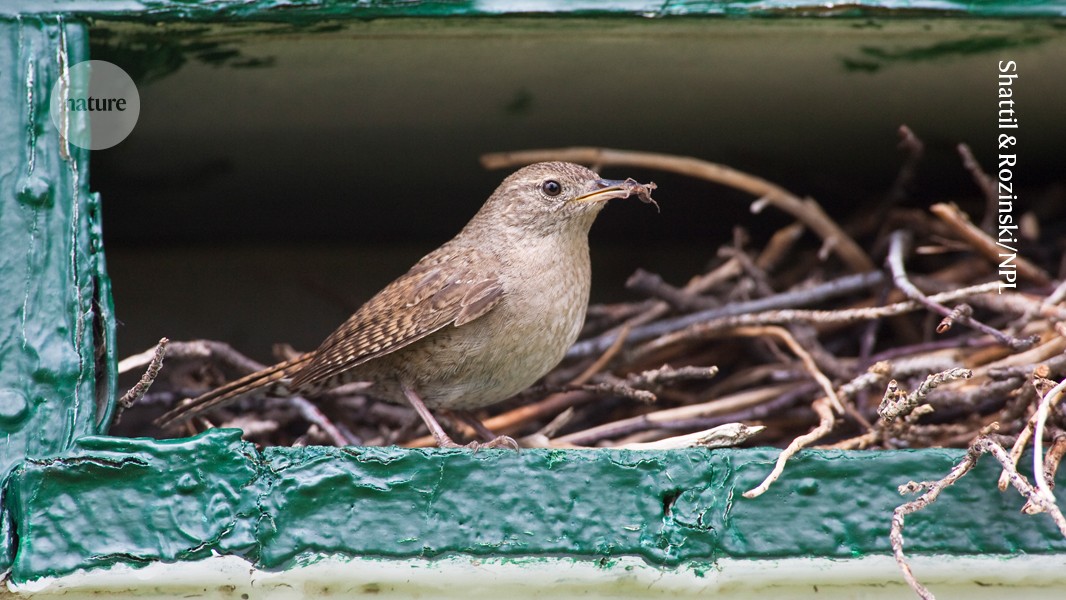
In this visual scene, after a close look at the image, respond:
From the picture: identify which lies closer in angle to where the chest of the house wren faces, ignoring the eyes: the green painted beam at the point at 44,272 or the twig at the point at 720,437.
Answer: the twig

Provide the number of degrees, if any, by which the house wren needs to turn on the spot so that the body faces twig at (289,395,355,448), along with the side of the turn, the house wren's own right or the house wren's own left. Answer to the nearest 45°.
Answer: approximately 180°

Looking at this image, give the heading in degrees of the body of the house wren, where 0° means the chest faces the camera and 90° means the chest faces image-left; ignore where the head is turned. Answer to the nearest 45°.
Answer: approximately 270°
